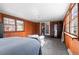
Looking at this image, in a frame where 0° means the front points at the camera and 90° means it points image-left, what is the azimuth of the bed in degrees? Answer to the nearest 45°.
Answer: approximately 270°

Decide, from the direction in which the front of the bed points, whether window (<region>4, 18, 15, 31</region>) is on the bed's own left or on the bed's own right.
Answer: on the bed's own left
